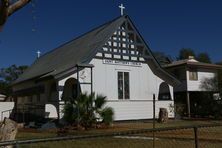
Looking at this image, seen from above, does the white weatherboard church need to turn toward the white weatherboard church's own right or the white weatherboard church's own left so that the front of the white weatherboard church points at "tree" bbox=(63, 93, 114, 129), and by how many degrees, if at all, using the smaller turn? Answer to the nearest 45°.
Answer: approximately 45° to the white weatherboard church's own right

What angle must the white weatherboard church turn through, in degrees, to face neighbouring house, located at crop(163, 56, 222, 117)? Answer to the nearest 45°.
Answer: approximately 90° to its left

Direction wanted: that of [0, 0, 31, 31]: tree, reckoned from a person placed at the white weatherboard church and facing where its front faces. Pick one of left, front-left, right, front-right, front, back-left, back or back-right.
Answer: front-right

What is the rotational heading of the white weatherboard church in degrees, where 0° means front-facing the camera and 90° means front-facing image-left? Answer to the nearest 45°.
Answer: approximately 315°
